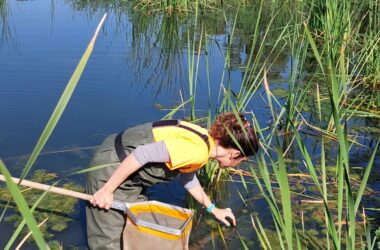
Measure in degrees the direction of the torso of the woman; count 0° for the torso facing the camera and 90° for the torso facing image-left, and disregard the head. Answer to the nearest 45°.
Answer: approximately 270°
